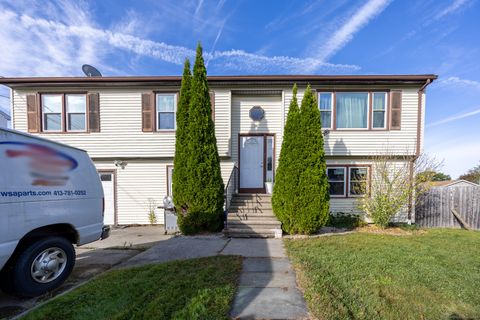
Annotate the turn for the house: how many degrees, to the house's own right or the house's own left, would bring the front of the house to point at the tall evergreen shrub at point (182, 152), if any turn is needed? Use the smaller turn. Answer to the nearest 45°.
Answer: approximately 45° to the house's own right

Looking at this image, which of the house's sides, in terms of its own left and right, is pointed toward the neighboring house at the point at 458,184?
left

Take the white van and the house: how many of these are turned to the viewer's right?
0

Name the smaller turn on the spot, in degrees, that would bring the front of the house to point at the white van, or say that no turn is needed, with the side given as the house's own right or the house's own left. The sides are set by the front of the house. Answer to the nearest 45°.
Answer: approximately 45° to the house's own right

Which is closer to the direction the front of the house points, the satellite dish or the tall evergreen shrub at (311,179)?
the tall evergreen shrub

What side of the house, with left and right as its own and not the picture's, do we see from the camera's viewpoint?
front

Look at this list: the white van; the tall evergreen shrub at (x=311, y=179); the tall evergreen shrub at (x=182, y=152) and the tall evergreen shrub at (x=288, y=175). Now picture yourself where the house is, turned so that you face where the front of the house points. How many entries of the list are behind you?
0

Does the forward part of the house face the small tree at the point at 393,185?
no
